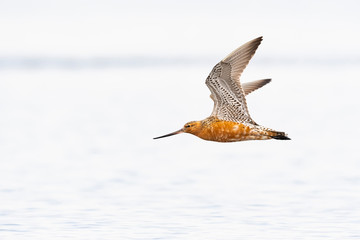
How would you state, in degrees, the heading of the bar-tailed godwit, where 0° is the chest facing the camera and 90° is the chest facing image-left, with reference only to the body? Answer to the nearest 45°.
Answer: approximately 90°
